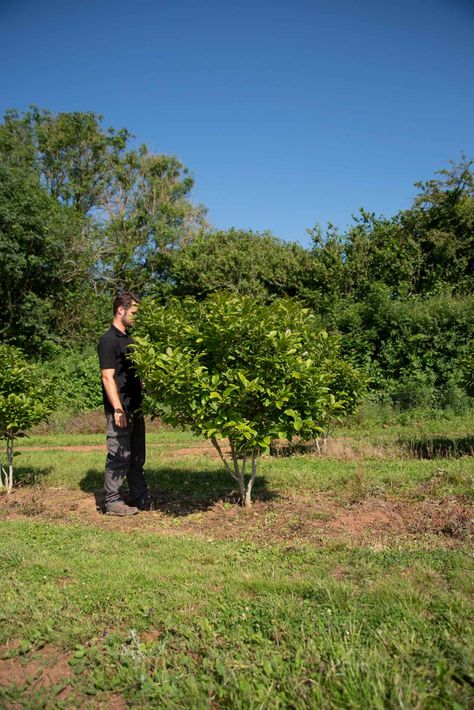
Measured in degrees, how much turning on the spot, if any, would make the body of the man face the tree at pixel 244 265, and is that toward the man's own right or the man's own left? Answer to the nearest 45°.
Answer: approximately 90° to the man's own left

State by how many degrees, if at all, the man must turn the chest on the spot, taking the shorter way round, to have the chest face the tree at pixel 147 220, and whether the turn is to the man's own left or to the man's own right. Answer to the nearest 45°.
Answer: approximately 90° to the man's own left

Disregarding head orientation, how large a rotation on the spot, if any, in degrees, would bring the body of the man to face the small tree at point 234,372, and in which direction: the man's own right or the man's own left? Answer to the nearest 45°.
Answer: approximately 45° to the man's own right

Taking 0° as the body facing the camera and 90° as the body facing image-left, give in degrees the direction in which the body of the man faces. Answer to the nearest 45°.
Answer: approximately 270°

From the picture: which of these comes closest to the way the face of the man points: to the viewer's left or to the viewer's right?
to the viewer's right

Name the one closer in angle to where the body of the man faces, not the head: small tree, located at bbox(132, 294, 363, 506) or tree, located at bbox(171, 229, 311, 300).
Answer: the small tree
